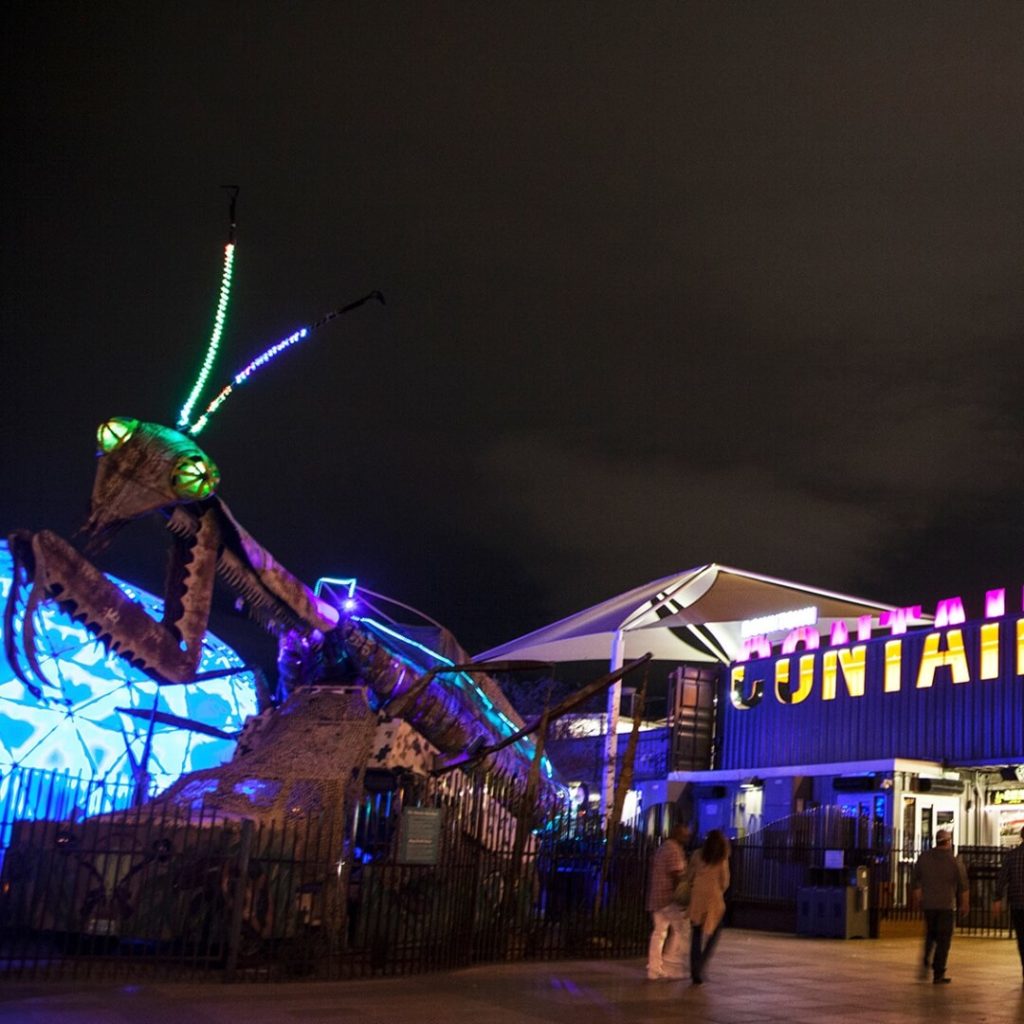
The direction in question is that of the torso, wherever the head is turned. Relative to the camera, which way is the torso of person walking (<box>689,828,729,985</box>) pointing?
away from the camera

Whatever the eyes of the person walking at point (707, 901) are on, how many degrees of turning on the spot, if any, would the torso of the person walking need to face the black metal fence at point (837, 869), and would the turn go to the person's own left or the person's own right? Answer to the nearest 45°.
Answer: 0° — they already face it

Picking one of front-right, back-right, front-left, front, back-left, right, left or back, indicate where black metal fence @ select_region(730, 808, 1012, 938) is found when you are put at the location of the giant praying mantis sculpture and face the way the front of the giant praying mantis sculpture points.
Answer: back

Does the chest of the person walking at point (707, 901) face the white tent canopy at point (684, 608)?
yes
